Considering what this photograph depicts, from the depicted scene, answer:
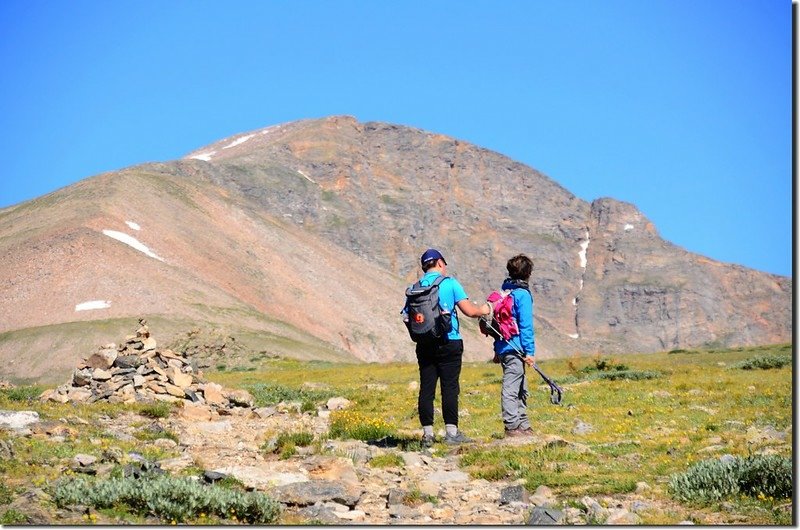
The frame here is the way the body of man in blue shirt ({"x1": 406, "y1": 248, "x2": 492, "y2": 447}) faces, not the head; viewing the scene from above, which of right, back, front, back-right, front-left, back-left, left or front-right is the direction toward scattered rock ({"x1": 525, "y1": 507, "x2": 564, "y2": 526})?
back-right

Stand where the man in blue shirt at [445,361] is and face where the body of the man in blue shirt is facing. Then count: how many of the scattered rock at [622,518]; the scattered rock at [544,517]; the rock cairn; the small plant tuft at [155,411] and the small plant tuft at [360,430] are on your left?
3

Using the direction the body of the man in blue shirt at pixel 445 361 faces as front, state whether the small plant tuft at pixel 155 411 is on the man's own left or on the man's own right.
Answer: on the man's own left

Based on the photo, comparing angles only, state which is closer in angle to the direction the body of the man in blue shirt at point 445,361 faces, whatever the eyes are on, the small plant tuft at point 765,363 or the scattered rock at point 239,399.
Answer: the small plant tuft

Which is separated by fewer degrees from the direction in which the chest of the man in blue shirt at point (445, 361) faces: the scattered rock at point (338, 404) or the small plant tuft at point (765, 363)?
the small plant tuft

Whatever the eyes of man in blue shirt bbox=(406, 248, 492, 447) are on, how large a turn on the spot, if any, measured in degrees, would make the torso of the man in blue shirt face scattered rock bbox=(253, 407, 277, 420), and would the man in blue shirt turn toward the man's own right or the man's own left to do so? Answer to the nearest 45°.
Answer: approximately 90° to the man's own left

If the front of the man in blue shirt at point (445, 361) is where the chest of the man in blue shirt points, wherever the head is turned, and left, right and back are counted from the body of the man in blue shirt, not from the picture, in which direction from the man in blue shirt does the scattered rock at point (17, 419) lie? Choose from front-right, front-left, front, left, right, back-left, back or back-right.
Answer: back-left

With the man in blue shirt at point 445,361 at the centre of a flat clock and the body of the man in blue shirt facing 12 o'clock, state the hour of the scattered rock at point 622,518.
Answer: The scattered rock is roughly at 4 o'clock from the man in blue shirt.

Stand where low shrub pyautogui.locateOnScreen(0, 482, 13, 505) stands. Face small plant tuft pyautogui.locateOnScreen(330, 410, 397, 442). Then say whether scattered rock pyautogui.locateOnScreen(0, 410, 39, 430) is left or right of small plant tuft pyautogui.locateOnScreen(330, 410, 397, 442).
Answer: left

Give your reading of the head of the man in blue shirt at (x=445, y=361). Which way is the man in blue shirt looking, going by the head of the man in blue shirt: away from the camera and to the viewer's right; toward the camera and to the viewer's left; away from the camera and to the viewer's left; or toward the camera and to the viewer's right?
away from the camera and to the viewer's right

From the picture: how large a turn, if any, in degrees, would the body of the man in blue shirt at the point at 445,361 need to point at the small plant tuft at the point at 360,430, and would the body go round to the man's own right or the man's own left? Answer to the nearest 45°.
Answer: approximately 90° to the man's own left

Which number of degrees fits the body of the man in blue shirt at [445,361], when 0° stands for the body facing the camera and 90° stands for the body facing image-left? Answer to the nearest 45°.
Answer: approximately 225°

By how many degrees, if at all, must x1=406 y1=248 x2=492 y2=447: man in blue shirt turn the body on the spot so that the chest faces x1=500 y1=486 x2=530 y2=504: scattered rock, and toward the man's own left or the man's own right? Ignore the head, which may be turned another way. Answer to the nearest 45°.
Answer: approximately 135° to the man's own right

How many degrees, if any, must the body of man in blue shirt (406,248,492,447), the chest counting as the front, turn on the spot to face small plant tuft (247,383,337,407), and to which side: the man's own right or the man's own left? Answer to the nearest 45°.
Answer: approximately 45° to the man's own left
